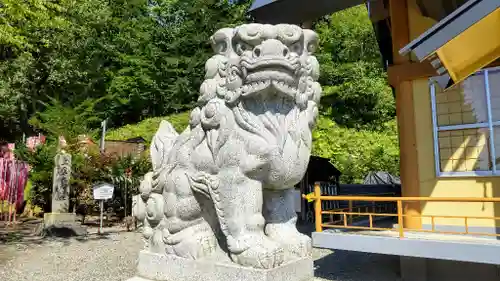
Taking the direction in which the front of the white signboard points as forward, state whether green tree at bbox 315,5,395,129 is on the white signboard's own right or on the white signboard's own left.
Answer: on the white signboard's own left

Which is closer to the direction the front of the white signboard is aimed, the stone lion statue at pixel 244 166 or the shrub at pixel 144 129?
the stone lion statue

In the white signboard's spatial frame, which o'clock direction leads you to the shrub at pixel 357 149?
The shrub is roughly at 8 o'clock from the white signboard.

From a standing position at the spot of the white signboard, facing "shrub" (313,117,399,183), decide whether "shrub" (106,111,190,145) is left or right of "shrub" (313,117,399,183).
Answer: left

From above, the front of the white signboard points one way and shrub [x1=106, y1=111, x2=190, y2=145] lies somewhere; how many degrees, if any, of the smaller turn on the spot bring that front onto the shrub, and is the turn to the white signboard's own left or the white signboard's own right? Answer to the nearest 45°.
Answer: approximately 180°

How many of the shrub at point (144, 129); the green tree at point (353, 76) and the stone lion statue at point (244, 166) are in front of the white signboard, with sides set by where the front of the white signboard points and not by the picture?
1

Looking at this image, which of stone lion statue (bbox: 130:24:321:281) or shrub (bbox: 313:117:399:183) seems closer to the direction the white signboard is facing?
the stone lion statue

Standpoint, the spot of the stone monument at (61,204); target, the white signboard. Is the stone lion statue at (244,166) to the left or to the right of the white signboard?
right

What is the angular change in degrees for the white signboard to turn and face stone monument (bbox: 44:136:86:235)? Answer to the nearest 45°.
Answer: approximately 135° to its right

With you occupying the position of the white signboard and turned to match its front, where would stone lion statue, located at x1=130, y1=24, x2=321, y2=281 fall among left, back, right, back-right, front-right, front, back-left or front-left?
front

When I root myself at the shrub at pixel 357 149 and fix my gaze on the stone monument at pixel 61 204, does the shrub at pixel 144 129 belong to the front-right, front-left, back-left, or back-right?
front-right

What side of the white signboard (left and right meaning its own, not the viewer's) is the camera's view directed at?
front
